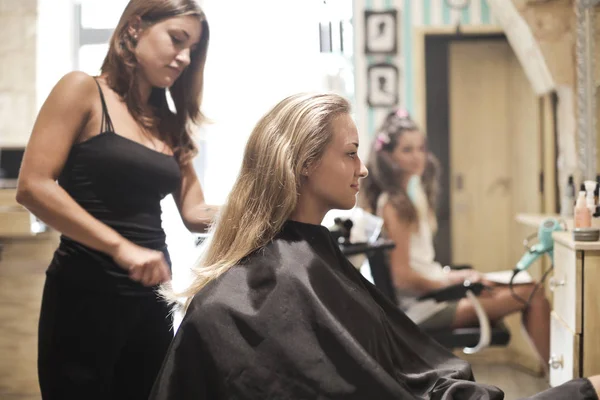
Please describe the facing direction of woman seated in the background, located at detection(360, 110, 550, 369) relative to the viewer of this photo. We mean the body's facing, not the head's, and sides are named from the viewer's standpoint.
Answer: facing to the right of the viewer

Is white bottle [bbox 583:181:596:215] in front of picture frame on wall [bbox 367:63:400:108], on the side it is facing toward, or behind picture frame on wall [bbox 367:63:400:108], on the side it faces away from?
in front

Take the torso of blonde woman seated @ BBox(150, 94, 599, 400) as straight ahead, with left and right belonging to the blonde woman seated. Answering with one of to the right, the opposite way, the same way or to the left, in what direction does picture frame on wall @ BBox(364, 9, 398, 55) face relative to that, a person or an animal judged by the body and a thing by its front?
to the right

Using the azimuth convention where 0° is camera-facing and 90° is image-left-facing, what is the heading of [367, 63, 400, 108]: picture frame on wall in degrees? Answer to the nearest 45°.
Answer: approximately 0°

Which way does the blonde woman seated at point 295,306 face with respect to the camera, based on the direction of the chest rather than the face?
to the viewer's right

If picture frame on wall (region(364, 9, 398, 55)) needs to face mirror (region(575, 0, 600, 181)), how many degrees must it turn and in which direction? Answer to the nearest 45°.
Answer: approximately 45° to its left

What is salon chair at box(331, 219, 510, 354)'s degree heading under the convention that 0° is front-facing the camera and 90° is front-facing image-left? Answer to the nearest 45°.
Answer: approximately 270°

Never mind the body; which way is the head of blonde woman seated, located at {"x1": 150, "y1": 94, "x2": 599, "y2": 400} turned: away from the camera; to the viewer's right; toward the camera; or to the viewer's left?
to the viewer's right

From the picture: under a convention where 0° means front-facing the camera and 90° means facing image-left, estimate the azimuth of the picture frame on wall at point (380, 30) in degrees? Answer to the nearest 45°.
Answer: approximately 0°

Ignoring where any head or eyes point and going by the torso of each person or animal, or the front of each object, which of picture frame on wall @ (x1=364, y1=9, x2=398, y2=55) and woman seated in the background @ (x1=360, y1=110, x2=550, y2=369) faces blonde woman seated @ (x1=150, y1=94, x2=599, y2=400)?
the picture frame on wall
